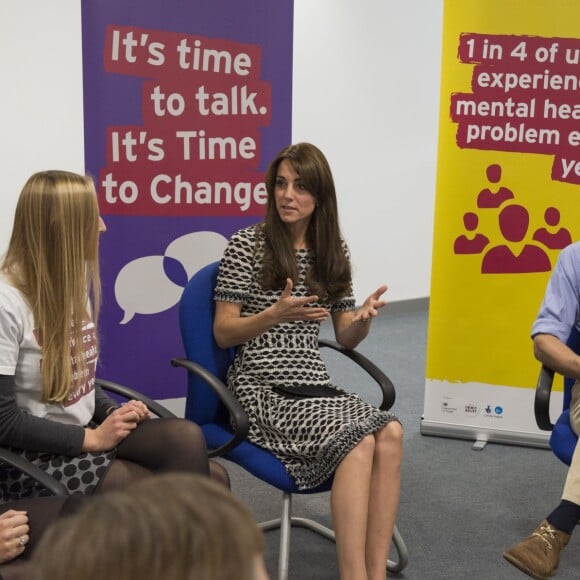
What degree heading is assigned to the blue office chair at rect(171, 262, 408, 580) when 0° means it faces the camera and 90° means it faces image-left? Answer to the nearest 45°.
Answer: approximately 315°

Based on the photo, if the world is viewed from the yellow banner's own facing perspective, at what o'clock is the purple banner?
The purple banner is roughly at 2 o'clock from the yellow banner.

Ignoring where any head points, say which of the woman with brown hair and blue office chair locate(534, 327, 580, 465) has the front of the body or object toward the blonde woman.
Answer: the blue office chair

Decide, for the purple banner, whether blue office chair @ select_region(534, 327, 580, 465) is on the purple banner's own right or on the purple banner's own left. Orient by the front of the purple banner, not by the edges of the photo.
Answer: on the purple banner's own left

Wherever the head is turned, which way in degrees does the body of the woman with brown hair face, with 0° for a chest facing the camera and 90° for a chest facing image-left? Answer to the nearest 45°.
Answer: approximately 315°

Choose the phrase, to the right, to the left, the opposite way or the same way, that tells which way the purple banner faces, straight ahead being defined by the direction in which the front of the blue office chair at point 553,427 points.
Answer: to the left

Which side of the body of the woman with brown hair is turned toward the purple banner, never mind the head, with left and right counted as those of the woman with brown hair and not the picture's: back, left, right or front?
back

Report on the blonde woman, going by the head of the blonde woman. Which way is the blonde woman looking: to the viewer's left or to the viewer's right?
to the viewer's right

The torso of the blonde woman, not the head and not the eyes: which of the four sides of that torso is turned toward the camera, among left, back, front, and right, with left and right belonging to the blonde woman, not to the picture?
right

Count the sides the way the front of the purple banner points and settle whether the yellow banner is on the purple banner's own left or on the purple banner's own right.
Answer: on the purple banner's own left

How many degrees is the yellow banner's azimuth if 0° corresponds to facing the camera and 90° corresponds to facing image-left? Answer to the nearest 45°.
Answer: approximately 0°
